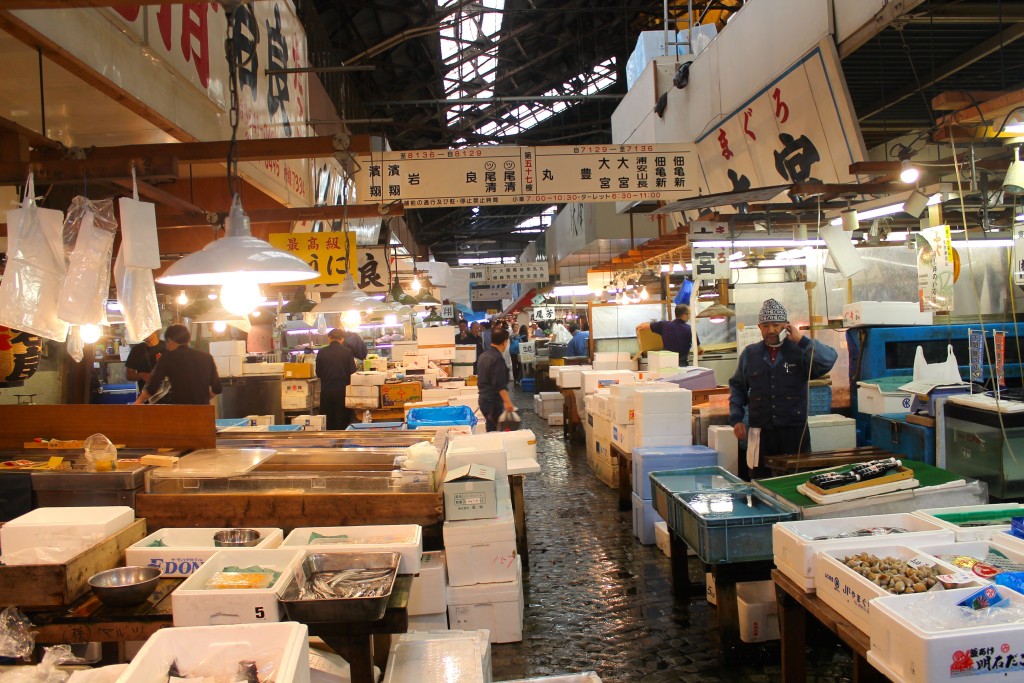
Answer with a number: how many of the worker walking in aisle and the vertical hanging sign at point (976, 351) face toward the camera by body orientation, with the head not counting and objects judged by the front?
1

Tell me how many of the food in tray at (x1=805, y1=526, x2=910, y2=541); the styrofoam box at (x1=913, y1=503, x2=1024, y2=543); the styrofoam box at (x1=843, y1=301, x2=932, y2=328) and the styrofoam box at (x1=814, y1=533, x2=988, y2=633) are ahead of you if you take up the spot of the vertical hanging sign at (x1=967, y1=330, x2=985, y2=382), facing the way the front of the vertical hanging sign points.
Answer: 3

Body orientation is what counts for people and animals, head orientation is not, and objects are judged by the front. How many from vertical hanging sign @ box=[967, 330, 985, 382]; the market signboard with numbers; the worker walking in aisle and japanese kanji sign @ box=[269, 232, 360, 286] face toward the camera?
3

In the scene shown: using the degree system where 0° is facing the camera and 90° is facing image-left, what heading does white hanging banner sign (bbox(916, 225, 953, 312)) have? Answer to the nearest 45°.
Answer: approximately 0°

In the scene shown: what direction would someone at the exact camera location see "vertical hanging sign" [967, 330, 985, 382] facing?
facing the viewer

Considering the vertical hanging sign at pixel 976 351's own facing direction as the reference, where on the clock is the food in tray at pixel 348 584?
The food in tray is roughly at 1 o'clock from the vertical hanging sign.

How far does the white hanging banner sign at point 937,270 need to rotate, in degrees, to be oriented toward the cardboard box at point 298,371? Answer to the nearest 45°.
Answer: approximately 90° to its right

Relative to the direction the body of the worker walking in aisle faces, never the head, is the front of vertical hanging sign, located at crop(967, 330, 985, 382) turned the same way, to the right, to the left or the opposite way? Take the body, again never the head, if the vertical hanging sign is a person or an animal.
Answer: the opposite way

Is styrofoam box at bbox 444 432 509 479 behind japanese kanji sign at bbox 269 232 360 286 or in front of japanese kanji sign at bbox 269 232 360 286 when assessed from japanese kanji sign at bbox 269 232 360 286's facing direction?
in front

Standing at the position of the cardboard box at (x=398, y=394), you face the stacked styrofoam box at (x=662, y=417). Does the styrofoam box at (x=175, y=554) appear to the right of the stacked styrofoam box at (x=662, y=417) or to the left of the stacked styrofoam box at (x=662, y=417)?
right

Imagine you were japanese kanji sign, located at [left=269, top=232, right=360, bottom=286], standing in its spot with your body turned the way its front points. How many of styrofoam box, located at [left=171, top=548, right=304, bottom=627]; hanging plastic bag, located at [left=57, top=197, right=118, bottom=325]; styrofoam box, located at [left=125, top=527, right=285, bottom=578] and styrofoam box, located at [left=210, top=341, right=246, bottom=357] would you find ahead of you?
3

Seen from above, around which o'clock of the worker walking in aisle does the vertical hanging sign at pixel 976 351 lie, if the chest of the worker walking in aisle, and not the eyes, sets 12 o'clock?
The vertical hanging sign is roughly at 3 o'clock from the worker walking in aisle.

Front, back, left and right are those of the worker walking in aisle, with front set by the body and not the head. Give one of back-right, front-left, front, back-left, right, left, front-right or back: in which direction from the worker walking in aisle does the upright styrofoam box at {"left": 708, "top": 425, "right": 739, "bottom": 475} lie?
right

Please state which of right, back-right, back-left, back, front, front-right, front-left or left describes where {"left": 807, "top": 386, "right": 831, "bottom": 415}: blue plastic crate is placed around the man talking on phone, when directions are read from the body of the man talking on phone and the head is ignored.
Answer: back

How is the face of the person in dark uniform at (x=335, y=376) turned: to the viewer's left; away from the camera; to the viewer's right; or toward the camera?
away from the camera
